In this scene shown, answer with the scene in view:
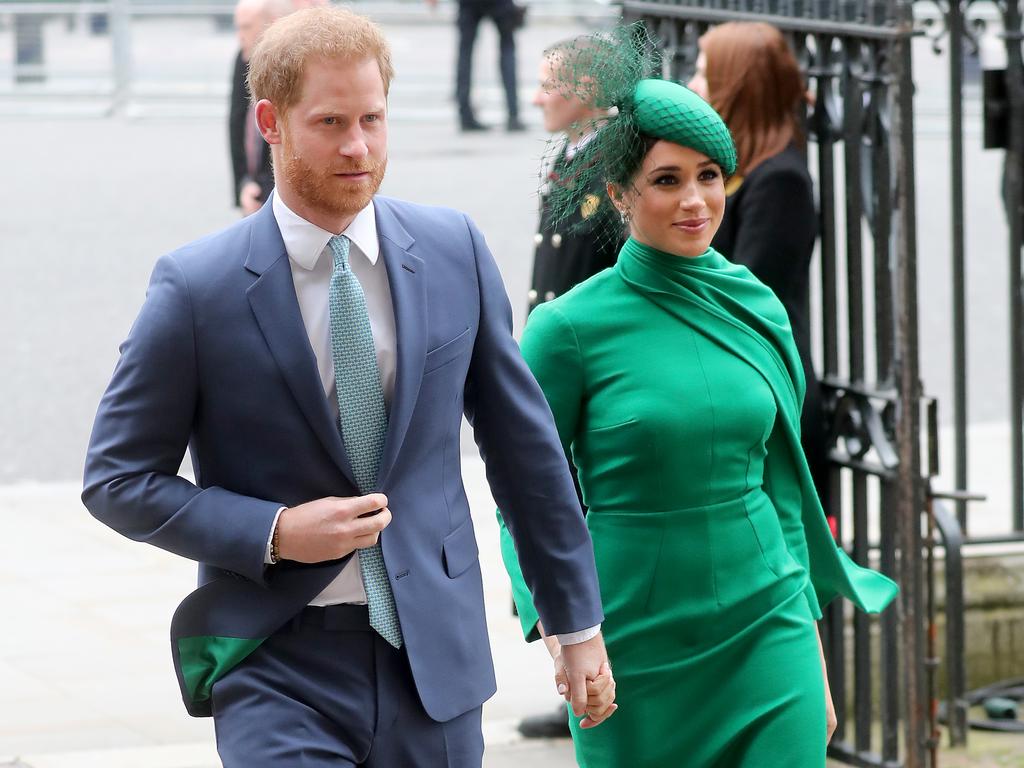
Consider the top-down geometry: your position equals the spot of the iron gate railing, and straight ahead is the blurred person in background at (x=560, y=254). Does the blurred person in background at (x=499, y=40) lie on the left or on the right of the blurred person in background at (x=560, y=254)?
right

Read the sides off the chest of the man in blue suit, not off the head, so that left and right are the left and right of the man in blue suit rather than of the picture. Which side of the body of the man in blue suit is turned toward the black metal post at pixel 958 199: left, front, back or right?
left

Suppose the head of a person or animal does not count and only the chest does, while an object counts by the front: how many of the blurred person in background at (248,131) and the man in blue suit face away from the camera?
0

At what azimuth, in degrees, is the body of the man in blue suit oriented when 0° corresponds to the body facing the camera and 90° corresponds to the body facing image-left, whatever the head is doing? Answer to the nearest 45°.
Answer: approximately 315°

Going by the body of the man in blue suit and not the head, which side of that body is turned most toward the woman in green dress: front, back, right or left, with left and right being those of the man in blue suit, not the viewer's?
left

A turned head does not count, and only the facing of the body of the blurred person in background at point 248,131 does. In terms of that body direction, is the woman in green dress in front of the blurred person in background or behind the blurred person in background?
in front

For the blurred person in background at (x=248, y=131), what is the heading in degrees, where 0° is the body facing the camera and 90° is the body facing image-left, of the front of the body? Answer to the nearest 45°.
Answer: approximately 315°
